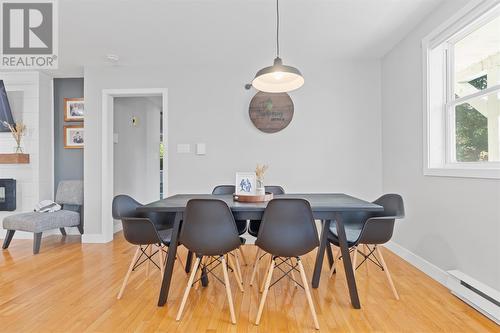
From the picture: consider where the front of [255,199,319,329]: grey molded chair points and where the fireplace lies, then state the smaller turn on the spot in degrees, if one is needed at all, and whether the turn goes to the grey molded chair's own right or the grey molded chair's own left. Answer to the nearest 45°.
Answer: approximately 45° to the grey molded chair's own left

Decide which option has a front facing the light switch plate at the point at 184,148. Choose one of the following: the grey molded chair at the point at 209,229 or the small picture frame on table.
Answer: the grey molded chair

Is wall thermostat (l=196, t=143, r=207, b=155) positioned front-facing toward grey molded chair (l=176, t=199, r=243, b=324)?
yes

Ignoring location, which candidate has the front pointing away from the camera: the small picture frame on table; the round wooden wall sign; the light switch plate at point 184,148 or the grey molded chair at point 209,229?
the grey molded chair

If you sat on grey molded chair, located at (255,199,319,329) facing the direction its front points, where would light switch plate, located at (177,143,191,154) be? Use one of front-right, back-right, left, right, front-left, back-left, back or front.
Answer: front-left

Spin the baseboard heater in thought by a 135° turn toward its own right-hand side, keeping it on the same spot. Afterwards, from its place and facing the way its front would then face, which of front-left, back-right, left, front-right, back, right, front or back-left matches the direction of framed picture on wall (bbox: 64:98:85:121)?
left

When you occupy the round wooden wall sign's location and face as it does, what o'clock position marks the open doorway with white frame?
The open doorway with white frame is roughly at 4 o'clock from the round wooden wall sign.

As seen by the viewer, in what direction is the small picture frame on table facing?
toward the camera

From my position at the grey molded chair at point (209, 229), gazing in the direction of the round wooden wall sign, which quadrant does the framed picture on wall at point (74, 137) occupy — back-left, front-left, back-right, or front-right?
front-left

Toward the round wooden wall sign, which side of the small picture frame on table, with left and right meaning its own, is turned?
back

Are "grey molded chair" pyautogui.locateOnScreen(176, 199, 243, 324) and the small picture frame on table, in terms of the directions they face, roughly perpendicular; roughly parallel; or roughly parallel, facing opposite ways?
roughly parallel, facing opposite ways

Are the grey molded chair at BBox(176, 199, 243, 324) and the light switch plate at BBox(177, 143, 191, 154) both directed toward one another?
yes

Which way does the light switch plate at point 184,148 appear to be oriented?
toward the camera

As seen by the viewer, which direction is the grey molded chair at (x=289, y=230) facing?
away from the camera
